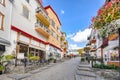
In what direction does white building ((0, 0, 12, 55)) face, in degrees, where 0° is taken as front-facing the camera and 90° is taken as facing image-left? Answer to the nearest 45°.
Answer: approximately 315°

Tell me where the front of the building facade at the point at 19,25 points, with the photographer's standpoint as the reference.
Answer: facing the viewer and to the right of the viewer
